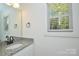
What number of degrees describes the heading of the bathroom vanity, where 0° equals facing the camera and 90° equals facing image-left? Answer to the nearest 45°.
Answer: approximately 315°

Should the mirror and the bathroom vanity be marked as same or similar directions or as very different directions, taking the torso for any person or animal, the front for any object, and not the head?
same or similar directions

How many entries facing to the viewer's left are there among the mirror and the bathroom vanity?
0

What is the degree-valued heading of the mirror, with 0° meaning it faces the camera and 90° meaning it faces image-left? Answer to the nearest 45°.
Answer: approximately 315°
